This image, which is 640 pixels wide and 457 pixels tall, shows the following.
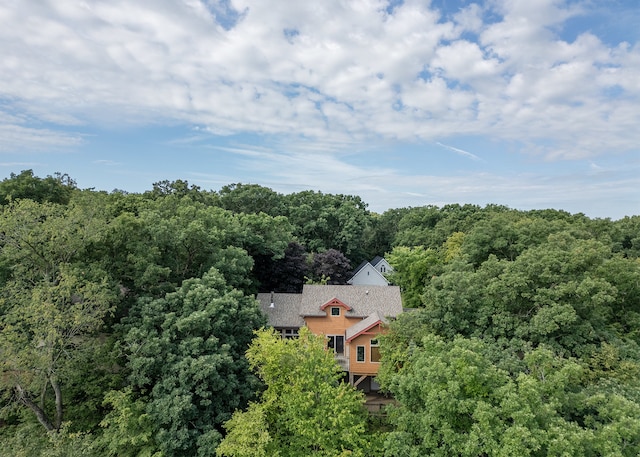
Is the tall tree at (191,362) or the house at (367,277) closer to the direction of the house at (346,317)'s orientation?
the tall tree

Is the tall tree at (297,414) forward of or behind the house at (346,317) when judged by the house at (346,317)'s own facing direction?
forward

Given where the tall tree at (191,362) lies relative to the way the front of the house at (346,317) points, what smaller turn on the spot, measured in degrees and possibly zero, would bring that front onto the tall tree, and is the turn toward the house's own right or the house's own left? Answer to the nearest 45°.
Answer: approximately 45° to the house's own right

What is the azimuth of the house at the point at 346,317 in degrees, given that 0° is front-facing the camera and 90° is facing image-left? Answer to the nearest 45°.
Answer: approximately 0°

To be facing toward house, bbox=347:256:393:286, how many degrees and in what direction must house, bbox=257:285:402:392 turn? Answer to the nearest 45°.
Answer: approximately 180°

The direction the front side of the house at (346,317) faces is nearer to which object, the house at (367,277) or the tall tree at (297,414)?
the tall tree
